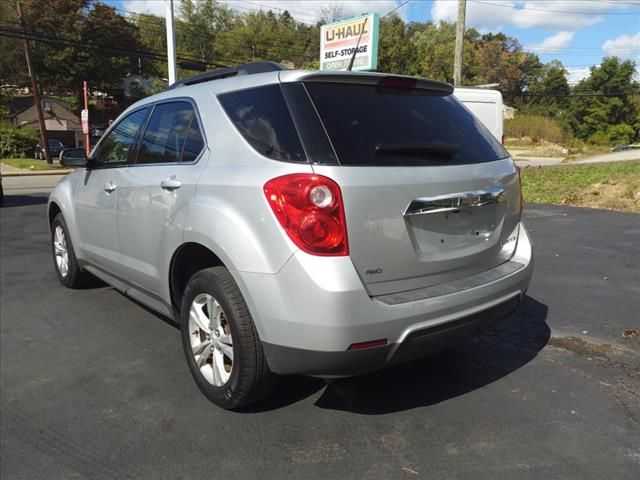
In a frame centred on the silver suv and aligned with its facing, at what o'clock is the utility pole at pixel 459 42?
The utility pole is roughly at 2 o'clock from the silver suv.

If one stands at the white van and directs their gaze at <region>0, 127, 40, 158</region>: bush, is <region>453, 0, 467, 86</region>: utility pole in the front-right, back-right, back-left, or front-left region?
front-right

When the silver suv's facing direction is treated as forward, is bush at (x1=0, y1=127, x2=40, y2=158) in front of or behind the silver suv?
in front

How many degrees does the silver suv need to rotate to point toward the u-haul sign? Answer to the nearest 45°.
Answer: approximately 45° to its right

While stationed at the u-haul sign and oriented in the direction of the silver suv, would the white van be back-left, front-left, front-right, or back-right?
front-left

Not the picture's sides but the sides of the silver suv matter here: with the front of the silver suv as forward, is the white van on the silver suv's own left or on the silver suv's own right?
on the silver suv's own right

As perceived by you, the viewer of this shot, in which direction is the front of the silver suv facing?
facing away from the viewer and to the left of the viewer

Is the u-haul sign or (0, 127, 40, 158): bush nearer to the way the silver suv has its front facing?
the bush

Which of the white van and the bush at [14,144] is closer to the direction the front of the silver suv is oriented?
the bush

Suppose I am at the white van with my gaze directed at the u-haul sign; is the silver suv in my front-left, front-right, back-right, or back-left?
back-left
